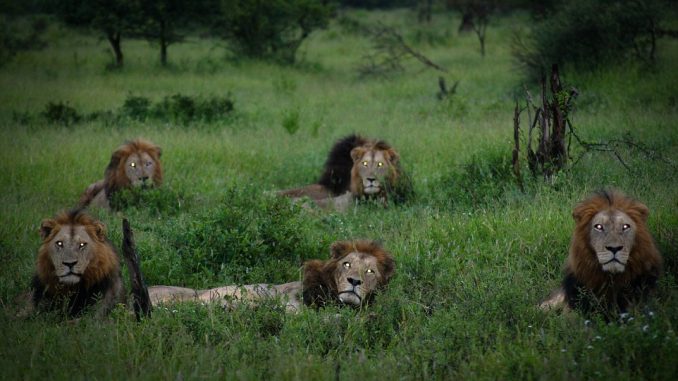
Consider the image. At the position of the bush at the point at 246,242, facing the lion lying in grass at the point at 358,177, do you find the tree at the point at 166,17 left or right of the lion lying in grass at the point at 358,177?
left

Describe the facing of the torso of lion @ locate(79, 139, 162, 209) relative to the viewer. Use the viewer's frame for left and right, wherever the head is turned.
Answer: facing the viewer and to the right of the viewer

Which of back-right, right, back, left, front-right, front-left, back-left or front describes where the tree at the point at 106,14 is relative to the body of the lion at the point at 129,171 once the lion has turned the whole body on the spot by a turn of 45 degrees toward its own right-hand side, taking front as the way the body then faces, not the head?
back

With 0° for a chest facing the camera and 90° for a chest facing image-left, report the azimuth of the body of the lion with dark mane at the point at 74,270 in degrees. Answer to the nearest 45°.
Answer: approximately 0°

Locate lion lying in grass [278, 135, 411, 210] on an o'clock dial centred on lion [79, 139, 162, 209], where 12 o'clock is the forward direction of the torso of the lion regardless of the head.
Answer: The lion lying in grass is roughly at 11 o'clock from the lion.

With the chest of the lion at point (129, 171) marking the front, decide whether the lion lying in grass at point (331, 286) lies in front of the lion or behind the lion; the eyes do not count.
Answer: in front

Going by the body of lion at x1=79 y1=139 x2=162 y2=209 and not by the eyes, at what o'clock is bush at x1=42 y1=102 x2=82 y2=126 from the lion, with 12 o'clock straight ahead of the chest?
The bush is roughly at 7 o'clock from the lion.

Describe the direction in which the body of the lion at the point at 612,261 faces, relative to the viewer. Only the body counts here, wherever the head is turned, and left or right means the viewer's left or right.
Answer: facing the viewer
